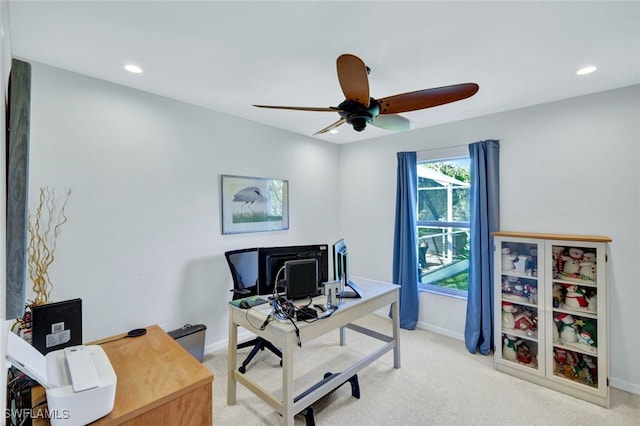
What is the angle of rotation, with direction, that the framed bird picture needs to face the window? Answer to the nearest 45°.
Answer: approximately 45° to its left

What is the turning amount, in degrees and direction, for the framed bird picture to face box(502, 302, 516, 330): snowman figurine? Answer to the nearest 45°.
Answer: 0° — it already faces it

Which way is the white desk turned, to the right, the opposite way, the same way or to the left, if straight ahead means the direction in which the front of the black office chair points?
the opposite way

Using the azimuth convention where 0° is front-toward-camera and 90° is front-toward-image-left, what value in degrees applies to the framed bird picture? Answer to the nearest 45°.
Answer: approximately 315°

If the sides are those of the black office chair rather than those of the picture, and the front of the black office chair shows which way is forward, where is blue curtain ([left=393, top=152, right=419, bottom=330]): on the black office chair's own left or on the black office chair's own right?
on the black office chair's own left

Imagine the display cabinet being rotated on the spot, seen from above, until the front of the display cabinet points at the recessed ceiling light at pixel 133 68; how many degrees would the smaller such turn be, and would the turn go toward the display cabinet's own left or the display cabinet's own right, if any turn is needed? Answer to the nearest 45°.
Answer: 0° — it already faces it

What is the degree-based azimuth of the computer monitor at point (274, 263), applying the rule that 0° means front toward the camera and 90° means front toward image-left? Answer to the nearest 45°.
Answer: approximately 135°

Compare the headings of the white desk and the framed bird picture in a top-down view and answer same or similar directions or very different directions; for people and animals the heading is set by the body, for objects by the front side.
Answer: very different directions
